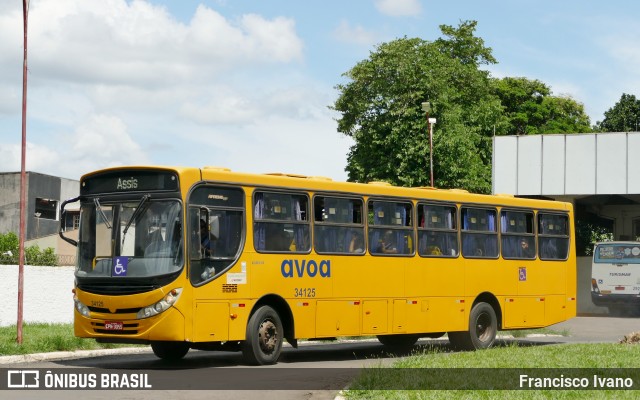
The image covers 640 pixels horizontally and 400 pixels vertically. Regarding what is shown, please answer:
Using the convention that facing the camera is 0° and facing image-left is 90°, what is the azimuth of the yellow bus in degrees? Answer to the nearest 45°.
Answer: approximately 45°

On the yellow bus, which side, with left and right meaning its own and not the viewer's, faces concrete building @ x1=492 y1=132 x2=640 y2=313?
back
